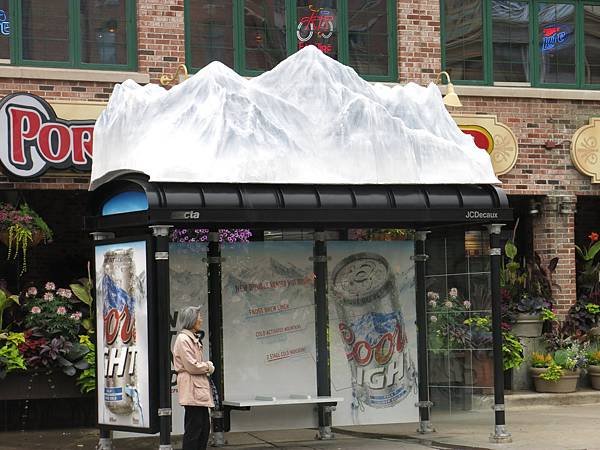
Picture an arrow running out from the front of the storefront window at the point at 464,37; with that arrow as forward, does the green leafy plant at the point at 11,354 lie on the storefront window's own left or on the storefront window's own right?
on the storefront window's own right

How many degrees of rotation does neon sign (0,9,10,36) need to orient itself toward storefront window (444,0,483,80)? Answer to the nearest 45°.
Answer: approximately 90° to its left

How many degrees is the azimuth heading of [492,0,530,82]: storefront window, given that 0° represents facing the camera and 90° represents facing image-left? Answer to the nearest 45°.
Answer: approximately 0°

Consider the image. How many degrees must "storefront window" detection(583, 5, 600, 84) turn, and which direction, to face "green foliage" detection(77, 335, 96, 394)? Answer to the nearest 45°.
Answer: approximately 45° to its right

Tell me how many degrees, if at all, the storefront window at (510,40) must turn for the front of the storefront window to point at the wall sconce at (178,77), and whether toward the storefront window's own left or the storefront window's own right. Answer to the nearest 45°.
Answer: approximately 45° to the storefront window's own right
